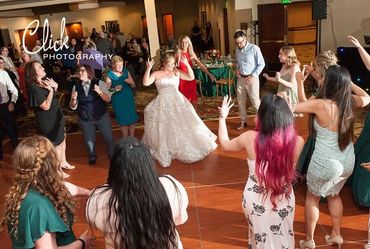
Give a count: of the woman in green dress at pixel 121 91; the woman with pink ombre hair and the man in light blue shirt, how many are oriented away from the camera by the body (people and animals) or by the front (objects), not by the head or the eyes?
1

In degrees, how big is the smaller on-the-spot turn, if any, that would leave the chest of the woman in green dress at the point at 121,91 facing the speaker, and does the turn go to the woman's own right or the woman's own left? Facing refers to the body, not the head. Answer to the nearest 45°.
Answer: approximately 135° to the woman's own left

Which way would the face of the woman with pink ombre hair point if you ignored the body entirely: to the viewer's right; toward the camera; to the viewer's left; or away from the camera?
away from the camera

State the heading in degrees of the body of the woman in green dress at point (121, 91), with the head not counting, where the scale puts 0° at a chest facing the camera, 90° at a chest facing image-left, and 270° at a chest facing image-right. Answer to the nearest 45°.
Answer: approximately 0°

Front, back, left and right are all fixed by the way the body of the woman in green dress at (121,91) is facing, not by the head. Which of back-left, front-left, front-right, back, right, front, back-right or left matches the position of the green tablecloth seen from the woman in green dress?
back-left

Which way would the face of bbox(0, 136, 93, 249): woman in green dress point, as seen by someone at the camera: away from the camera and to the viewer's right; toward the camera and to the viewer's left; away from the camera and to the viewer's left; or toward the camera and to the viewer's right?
away from the camera and to the viewer's right

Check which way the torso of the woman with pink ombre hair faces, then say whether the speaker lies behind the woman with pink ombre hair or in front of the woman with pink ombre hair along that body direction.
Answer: in front

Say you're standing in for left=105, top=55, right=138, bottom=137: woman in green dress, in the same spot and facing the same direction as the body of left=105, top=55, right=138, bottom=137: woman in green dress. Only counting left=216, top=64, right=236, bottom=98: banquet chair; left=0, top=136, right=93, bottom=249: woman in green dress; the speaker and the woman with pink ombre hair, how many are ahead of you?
2

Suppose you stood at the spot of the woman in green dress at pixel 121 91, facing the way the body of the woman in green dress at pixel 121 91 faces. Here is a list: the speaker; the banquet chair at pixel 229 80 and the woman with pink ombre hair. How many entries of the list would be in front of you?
1

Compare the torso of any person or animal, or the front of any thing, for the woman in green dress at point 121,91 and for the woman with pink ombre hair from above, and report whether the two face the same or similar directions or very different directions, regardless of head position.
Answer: very different directions

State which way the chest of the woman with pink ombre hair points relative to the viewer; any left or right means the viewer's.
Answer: facing away from the viewer

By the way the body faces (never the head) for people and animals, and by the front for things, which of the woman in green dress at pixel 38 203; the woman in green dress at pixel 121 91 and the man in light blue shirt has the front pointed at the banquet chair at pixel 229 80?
the woman in green dress at pixel 38 203

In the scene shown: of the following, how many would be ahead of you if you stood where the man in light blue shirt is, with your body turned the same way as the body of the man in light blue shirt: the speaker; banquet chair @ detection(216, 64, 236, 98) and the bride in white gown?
1

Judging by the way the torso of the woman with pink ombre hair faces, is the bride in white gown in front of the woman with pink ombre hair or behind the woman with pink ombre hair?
in front

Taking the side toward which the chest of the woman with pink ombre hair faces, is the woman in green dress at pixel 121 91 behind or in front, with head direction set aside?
in front
